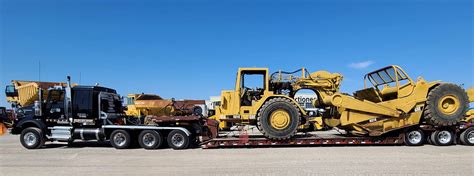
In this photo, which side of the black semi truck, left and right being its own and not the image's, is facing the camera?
left
